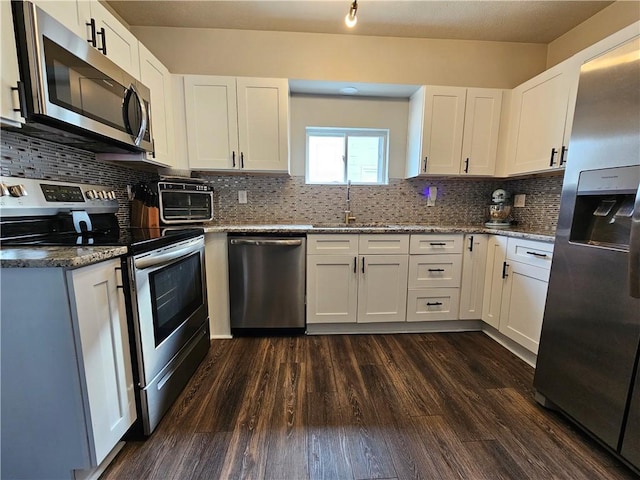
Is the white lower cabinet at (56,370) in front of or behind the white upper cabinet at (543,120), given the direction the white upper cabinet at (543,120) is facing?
in front

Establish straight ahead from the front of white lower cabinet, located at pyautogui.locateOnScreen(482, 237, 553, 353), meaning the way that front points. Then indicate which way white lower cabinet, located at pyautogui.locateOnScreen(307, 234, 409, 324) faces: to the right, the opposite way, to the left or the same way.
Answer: to the left

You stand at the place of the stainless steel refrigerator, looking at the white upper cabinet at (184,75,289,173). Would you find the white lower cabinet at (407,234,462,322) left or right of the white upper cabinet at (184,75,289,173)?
right

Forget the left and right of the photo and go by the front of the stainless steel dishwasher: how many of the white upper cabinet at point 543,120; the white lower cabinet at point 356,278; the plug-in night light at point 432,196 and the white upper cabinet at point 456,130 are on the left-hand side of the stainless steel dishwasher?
4

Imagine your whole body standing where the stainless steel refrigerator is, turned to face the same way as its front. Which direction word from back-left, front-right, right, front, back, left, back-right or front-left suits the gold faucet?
front-right

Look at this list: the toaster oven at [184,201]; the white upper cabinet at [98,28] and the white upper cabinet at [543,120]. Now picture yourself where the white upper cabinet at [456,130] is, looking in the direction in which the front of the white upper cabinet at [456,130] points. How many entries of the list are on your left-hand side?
1

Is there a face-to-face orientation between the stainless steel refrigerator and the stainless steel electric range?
yes

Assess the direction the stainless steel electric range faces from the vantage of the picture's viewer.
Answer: facing the viewer and to the right of the viewer
